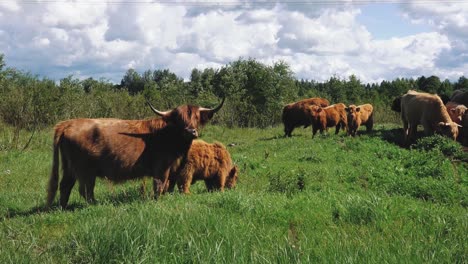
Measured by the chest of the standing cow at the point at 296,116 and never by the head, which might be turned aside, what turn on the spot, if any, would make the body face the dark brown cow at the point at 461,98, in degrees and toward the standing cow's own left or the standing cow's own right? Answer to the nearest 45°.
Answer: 0° — it already faces it

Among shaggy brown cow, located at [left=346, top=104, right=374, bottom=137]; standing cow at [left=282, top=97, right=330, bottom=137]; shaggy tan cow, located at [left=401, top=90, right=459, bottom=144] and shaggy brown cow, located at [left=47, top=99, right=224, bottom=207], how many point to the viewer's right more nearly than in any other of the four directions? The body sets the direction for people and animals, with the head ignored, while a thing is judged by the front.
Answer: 3

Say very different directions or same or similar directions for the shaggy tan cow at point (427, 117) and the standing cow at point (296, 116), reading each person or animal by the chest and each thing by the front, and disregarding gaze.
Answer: same or similar directions

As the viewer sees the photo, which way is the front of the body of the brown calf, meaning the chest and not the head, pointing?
to the viewer's right

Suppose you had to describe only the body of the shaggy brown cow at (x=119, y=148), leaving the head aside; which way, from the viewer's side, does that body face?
to the viewer's right

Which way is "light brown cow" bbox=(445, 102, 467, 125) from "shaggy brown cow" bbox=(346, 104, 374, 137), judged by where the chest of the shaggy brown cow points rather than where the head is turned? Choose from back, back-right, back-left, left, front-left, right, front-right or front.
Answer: back-left

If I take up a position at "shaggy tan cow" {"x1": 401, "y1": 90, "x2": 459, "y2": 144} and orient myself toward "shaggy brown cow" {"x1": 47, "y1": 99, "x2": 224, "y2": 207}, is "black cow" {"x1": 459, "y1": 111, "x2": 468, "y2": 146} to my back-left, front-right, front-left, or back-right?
back-left

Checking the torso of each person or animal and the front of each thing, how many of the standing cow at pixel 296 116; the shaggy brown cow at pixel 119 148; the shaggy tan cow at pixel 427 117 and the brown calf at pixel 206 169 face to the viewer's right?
4

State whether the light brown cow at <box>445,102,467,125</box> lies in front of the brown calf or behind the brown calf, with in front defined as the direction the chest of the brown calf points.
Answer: in front

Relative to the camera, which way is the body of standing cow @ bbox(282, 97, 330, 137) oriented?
to the viewer's right

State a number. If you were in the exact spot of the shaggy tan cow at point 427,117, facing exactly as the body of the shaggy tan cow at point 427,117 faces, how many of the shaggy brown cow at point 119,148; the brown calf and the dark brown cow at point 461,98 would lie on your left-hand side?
1

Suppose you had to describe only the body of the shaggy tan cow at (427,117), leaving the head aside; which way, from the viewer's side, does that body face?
to the viewer's right

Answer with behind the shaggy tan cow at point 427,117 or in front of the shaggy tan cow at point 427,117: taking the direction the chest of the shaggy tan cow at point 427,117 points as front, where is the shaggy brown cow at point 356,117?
behind

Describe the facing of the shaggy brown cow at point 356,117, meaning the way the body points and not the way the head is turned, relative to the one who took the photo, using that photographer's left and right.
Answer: facing the viewer and to the left of the viewer
